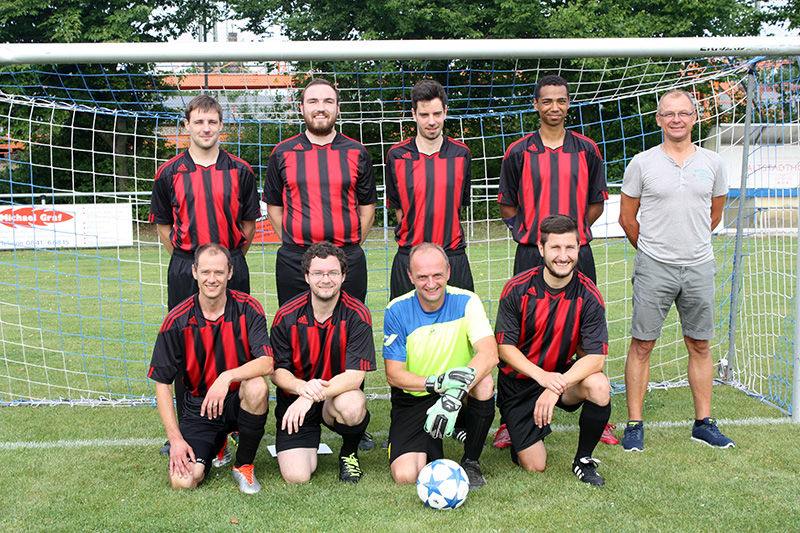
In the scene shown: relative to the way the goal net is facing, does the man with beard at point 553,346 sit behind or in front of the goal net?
in front

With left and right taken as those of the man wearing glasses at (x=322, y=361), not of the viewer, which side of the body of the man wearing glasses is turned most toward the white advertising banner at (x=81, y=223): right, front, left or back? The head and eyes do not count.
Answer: back

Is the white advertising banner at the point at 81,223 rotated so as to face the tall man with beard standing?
yes

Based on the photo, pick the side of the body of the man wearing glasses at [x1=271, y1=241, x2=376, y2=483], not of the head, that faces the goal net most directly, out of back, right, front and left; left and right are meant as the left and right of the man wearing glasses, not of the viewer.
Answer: back

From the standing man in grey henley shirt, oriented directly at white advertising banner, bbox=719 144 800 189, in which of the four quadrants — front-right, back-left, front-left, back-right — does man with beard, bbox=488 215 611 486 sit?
back-left
